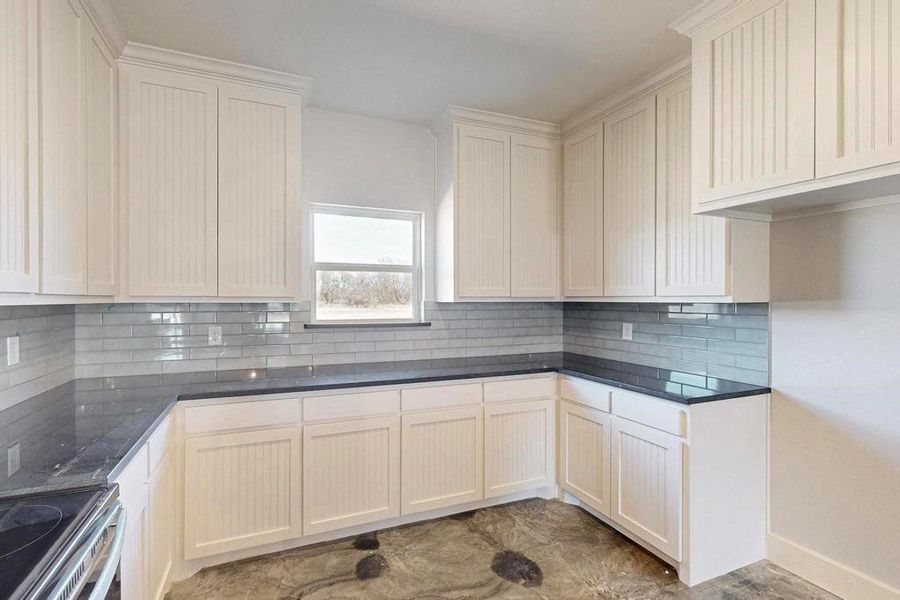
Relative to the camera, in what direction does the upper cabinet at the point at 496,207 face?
facing the viewer and to the right of the viewer

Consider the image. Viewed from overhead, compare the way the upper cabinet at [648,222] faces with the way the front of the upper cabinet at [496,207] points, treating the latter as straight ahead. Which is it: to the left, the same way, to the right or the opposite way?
to the right

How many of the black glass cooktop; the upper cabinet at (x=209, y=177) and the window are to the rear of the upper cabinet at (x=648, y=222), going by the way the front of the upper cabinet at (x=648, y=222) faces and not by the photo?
0

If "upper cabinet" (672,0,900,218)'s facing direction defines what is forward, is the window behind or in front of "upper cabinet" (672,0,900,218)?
in front

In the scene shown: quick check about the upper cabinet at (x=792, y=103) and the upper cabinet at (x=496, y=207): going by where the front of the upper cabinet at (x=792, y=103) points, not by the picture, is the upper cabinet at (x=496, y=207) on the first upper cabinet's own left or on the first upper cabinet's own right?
on the first upper cabinet's own right

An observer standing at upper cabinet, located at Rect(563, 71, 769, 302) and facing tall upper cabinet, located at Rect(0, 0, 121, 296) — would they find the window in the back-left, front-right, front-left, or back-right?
front-right

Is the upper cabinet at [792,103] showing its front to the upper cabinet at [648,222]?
no

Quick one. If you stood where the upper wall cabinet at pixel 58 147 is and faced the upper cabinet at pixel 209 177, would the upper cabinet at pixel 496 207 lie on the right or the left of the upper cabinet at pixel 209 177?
right

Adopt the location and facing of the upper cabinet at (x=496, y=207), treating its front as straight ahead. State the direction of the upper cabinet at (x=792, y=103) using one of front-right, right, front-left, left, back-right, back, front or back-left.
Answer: front

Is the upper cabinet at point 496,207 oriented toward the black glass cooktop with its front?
no

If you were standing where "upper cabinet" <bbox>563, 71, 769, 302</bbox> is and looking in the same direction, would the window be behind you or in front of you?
in front

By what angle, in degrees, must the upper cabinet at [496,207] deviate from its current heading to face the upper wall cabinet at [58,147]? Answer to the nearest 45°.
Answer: approximately 90° to its right

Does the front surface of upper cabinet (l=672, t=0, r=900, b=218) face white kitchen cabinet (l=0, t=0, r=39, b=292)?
yes

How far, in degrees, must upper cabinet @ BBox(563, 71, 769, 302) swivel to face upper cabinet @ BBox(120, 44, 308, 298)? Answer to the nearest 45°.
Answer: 0° — it already faces it

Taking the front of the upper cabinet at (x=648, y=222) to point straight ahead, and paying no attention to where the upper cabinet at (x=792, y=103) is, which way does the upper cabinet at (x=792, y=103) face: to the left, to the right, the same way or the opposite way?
the same way

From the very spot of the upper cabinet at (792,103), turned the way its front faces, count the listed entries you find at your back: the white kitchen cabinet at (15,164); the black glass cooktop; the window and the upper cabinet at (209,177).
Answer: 0

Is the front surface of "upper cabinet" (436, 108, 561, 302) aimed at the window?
no

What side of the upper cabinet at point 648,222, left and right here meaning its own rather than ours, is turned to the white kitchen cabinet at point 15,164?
front

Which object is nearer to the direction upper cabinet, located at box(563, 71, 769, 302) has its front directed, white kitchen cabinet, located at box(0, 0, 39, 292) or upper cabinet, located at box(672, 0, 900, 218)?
the white kitchen cabinet

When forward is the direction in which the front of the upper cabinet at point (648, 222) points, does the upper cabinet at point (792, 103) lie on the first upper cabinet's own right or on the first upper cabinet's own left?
on the first upper cabinet's own left

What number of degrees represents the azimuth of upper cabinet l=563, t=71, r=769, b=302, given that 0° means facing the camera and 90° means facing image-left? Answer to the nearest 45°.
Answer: approximately 45°
